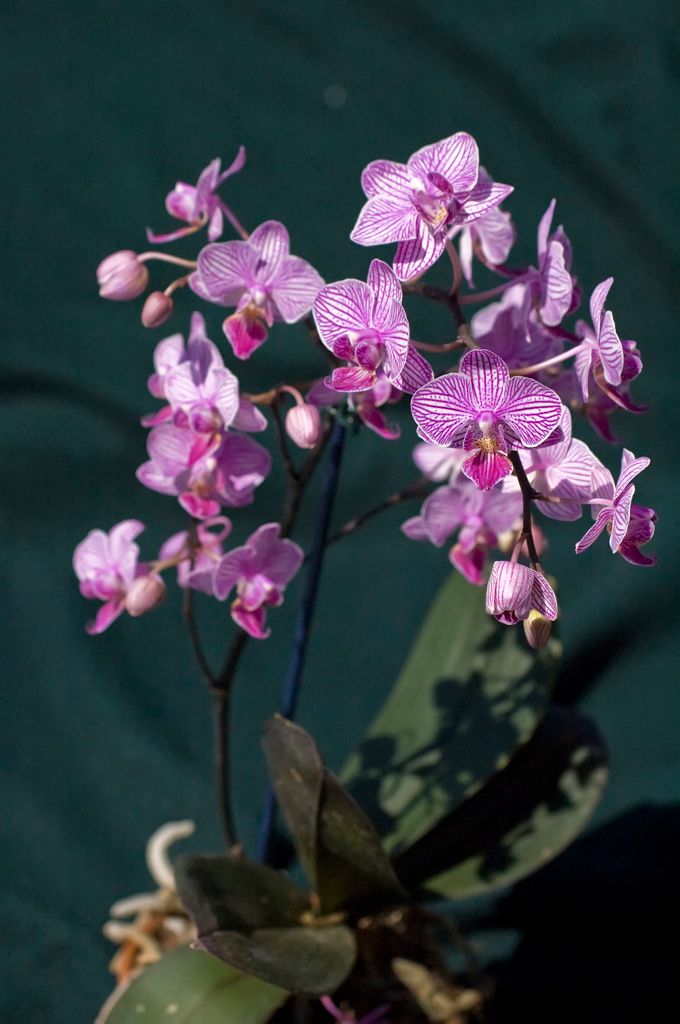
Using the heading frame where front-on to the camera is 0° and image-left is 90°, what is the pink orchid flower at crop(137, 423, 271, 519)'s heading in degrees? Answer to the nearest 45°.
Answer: approximately 0°

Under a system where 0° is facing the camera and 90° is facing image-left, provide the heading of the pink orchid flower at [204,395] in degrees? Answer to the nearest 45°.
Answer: approximately 0°

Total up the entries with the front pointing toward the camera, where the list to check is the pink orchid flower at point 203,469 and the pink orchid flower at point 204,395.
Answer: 2
